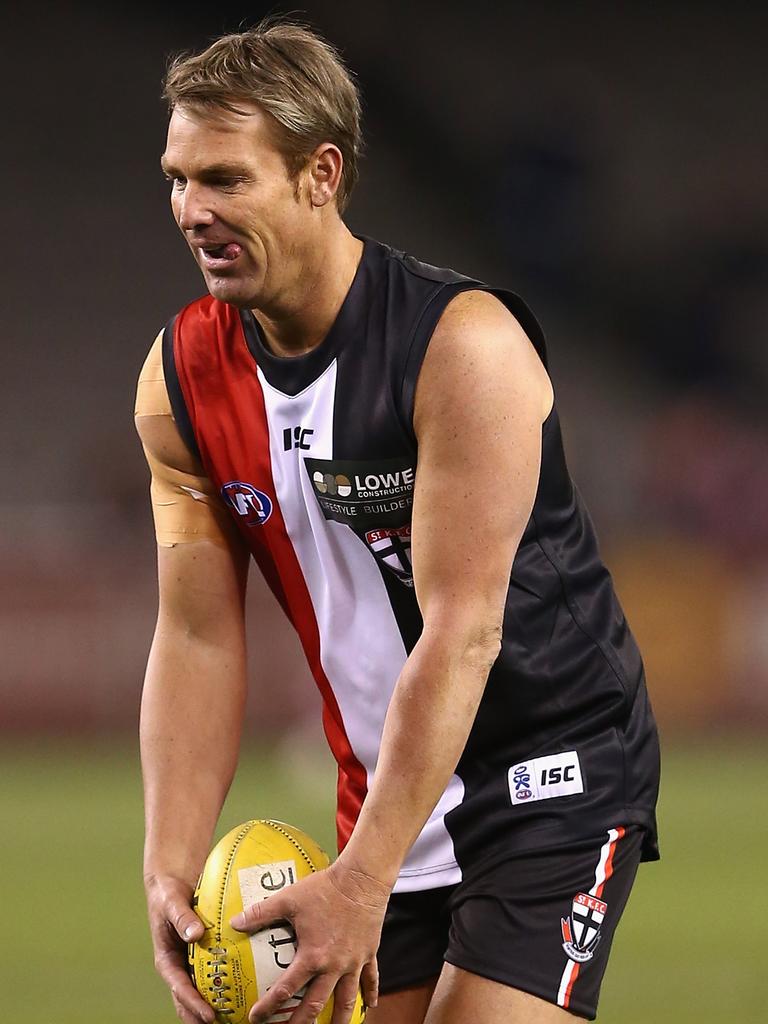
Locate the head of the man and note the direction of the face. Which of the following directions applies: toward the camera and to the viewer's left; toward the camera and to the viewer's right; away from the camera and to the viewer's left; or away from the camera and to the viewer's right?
toward the camera and to the viewer's left

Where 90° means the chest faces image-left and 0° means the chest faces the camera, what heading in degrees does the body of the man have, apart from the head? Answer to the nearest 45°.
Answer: approximately 45°
